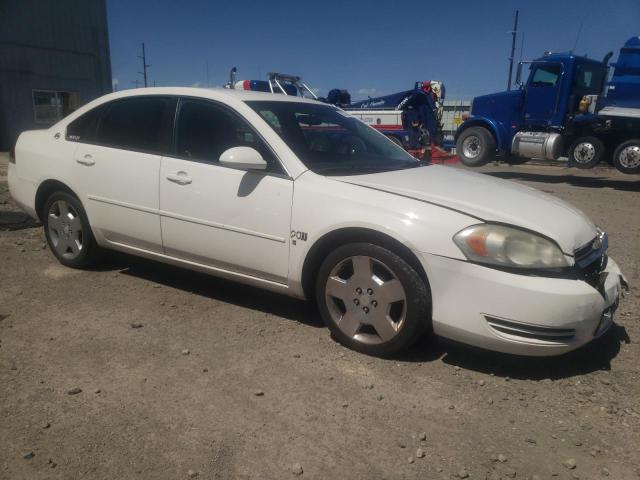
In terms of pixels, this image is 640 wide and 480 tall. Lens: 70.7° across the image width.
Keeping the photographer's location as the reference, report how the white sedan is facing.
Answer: facing the viewer and to the right of the viewer

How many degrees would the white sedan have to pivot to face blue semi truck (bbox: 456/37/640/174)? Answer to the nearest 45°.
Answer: approximately 90° to its left
